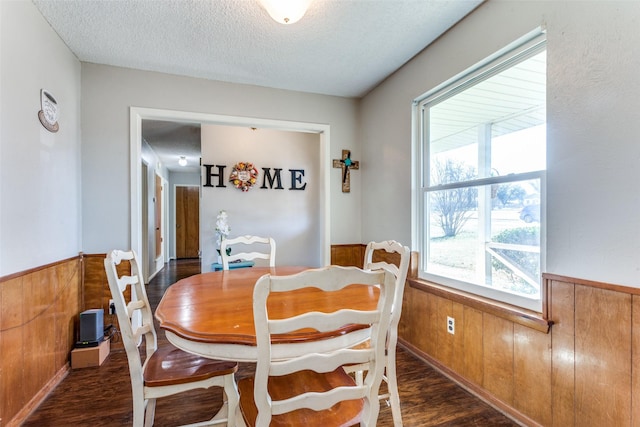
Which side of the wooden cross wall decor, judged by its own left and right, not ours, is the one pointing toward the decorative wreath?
back

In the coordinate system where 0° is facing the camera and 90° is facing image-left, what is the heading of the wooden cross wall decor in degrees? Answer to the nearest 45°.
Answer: approximately 0°

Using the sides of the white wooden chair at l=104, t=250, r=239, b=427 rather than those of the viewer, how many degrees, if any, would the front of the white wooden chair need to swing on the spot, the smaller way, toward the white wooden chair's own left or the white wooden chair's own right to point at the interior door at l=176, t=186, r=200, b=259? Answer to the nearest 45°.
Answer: approximately 90° to the white wooden chair's own left

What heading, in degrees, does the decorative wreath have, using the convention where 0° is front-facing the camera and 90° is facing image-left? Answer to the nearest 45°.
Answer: approximately 0°

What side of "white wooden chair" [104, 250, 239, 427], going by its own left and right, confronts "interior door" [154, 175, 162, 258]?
left

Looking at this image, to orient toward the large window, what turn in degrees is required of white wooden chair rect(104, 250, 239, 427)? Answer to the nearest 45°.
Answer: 0° — it already faces it

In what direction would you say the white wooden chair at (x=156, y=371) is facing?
to the viewer's right

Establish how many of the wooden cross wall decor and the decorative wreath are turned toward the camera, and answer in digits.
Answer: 2
